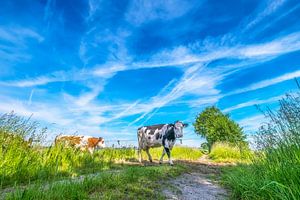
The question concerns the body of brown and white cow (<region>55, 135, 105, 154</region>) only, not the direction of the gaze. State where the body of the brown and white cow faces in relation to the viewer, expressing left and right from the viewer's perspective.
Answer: facing to the right of the viewer

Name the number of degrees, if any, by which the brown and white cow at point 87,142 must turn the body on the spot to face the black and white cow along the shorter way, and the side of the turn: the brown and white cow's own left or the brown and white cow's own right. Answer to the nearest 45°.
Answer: approximately 45° to the brown and white cow's own right

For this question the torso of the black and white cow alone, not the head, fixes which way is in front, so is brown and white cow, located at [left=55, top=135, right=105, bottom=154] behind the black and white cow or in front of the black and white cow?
behind
